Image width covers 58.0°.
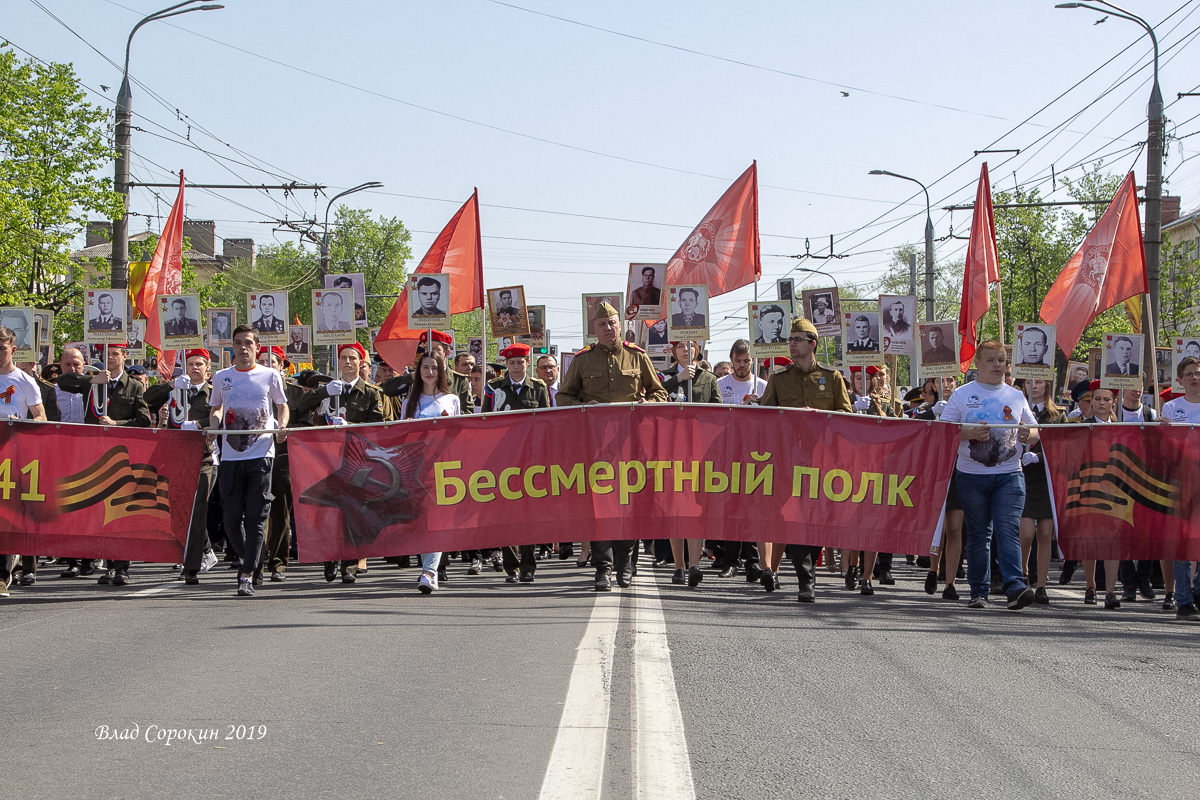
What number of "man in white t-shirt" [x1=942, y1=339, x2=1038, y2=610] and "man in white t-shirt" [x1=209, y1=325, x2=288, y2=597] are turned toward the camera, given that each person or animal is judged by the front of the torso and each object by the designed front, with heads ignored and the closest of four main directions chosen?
2

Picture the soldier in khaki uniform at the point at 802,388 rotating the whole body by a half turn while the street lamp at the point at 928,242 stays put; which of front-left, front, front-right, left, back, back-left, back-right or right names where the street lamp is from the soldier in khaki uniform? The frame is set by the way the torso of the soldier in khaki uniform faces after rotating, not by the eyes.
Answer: front

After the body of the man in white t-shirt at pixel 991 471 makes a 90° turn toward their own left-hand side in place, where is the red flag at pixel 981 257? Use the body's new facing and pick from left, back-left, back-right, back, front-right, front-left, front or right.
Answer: left

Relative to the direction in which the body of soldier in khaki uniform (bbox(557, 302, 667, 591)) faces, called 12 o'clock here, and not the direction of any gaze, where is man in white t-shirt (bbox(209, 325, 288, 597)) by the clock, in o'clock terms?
The man in white t-shirt is roughly at 3 o'clock from the soldier in khaki uniform.

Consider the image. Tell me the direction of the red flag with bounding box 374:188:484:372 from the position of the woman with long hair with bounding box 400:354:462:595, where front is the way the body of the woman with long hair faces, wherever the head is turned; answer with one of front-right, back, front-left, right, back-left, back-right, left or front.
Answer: back

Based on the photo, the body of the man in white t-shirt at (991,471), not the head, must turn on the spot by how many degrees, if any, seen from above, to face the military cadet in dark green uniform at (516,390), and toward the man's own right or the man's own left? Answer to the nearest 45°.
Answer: approximately 90° to the man's own right

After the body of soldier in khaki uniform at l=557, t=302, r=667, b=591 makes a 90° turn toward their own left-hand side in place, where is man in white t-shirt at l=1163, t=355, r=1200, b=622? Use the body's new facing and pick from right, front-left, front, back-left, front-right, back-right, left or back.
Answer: front

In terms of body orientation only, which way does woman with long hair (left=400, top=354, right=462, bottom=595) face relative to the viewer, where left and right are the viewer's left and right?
facing the viewer

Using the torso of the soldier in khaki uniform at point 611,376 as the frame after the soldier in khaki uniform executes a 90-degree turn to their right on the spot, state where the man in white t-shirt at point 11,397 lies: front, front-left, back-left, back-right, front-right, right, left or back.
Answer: front

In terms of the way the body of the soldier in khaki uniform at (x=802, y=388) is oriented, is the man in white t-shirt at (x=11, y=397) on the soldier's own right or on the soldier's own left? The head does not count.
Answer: on the soldier's own right

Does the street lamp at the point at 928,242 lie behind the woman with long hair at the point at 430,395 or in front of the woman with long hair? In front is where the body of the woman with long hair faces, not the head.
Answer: behind

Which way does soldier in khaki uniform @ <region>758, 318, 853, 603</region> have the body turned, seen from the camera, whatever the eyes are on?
toward the camera
